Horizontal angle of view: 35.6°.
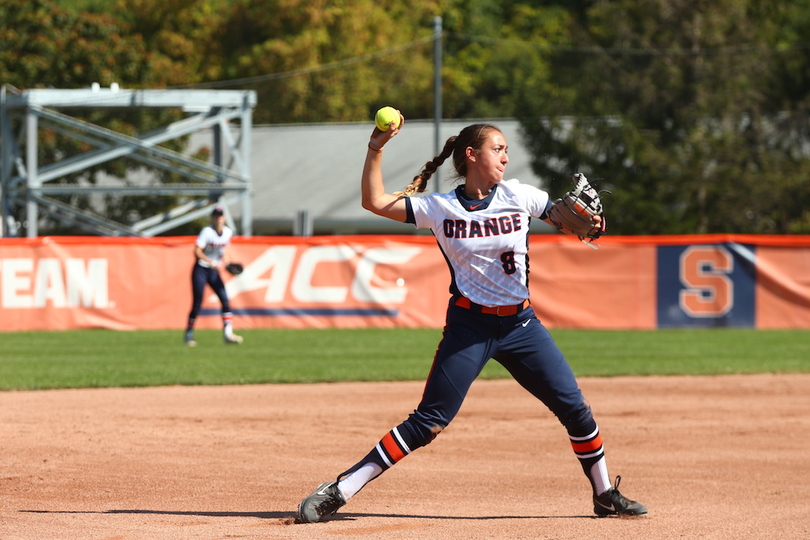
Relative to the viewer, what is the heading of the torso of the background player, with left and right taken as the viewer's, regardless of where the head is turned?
facing the viewer and to the right of the viewer

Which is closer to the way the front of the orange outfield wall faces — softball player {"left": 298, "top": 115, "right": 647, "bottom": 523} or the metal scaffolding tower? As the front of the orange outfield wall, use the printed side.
the softball player

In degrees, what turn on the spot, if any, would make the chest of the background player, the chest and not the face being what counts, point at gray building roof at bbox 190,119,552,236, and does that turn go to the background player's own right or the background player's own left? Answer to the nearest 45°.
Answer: approximately 135° to the background player's own left

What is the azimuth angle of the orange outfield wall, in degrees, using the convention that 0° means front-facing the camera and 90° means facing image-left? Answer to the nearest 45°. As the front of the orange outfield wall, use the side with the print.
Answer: approximately 0°

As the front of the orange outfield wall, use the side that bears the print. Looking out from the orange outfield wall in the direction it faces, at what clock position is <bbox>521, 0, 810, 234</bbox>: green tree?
The green tree is roughly at 7 o'clock from the orange outfield wall.

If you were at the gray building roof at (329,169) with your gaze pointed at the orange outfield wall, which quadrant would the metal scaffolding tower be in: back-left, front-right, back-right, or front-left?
front-right

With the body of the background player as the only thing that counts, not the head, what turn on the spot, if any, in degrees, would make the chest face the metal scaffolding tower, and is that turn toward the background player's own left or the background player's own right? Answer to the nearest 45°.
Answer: approximately 135° to the background player's own left

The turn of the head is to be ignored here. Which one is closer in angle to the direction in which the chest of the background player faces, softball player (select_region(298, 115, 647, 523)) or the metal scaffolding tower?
the softball player

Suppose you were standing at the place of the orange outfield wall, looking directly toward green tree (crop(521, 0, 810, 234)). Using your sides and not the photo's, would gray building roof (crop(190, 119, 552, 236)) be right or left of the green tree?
left

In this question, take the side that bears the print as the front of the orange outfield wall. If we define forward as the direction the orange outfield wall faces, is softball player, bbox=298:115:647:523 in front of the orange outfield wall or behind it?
in front

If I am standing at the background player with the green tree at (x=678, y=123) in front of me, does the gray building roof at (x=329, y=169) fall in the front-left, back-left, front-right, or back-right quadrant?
front-left

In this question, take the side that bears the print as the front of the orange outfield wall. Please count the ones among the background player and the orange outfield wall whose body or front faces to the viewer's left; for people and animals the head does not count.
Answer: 0

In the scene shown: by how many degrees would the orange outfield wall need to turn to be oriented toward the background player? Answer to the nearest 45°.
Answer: approximately 45° to its right
